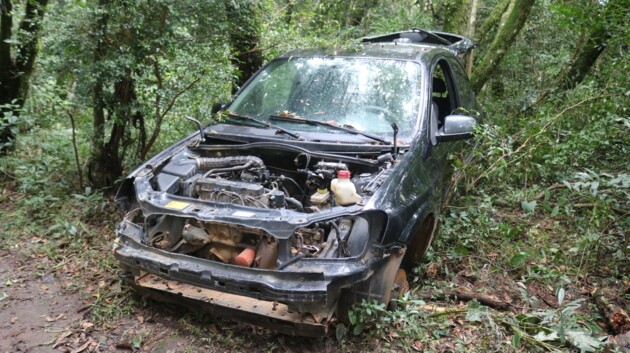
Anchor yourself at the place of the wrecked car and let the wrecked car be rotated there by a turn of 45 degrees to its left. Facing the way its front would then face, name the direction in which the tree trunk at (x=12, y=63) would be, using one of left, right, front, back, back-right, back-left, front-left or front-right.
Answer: back-right

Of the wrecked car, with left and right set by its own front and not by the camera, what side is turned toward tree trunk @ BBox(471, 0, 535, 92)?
back

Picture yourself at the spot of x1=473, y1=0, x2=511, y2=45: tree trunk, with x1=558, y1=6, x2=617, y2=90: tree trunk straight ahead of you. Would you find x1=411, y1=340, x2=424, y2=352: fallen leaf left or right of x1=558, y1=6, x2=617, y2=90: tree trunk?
right

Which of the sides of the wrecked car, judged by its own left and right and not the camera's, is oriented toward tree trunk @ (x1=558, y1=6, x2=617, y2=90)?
back

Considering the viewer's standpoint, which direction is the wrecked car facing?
facing the viewer and to the left of the viewer

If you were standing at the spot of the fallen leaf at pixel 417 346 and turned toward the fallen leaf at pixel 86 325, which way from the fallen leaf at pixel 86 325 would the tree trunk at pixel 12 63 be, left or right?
right

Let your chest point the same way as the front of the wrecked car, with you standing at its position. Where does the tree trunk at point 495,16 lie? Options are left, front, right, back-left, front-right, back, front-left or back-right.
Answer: back

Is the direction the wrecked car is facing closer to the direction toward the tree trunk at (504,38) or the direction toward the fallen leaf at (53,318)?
the fallen leaf

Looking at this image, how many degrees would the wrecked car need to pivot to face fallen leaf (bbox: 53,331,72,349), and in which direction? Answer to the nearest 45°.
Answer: approximately 45° to its right

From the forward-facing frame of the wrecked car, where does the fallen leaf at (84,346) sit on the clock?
The fallen leaf is roughly at 1 o'clock from the wrecked car.

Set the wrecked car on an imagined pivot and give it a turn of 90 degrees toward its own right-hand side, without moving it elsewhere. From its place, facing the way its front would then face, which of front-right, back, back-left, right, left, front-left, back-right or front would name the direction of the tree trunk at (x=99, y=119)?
front

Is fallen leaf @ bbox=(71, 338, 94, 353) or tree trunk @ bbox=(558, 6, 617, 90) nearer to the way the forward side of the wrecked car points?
the fallen leaf

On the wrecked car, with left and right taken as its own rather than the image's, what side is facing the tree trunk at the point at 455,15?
back

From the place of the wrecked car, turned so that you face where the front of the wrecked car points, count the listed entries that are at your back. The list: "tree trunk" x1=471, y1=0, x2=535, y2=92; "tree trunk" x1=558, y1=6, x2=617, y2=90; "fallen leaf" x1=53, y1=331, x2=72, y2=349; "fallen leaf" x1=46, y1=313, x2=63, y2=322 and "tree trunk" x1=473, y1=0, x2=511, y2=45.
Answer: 3

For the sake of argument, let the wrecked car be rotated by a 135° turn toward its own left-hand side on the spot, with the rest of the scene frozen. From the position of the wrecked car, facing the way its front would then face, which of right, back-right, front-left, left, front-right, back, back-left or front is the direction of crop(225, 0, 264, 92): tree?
left
